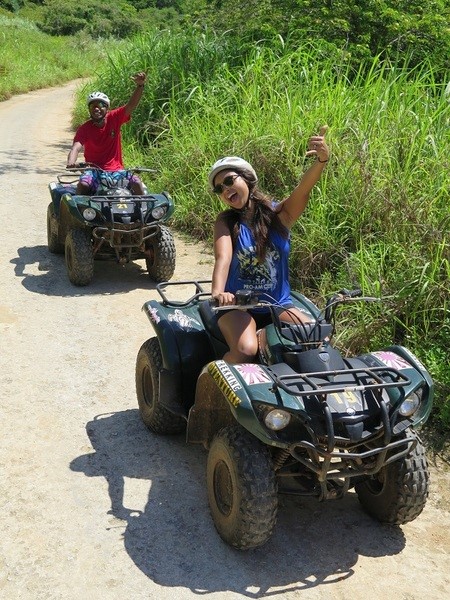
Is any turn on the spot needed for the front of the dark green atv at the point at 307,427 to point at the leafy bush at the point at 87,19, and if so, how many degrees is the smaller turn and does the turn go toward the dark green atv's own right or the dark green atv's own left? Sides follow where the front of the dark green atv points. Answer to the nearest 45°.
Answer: approximately 135° to the dark green atv's own left

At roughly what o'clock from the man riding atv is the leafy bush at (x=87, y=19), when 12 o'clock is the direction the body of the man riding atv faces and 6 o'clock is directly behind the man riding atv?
The leafy bush is roughly at 6 o'clock from the man riding atv.

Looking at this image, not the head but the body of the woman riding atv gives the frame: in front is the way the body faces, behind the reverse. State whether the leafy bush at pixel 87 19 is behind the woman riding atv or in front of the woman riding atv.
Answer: behind

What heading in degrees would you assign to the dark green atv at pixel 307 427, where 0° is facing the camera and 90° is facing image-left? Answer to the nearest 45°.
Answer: approximately 315°

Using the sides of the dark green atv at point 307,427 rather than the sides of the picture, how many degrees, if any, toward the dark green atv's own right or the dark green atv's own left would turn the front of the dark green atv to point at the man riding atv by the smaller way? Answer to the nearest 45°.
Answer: approximately 180°

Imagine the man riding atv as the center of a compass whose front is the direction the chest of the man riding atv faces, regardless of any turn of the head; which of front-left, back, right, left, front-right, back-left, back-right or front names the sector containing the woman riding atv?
front

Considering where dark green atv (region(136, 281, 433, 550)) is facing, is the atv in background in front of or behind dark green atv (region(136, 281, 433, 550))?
behind

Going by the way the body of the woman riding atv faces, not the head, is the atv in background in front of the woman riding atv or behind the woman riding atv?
behind

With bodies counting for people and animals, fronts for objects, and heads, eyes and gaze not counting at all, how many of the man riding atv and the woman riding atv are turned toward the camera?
2

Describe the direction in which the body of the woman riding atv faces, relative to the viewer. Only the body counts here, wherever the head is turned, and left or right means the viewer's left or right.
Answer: facing the viewer
